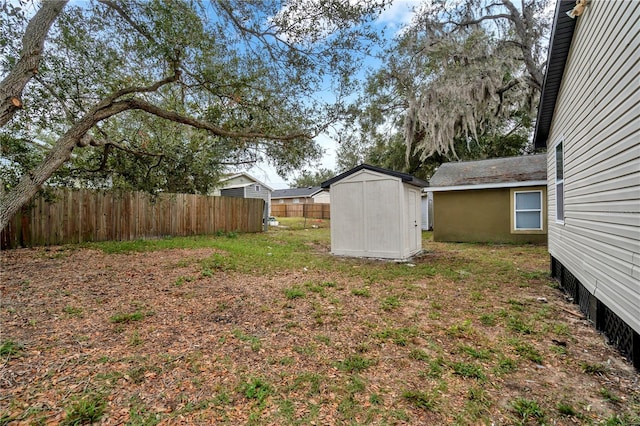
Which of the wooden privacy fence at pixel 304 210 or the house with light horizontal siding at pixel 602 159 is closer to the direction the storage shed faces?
the house with light horizontal siding

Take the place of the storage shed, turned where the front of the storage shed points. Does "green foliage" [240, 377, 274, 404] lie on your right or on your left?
on your right

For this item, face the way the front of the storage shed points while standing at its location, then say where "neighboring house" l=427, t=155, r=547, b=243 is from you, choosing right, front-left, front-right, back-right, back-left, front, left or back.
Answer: front-left

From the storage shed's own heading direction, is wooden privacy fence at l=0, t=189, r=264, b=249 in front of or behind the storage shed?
behind

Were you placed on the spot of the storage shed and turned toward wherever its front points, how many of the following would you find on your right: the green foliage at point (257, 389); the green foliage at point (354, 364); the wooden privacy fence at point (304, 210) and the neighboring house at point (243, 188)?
2

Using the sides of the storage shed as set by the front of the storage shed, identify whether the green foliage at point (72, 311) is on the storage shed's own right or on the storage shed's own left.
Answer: on the storage shed's own right
